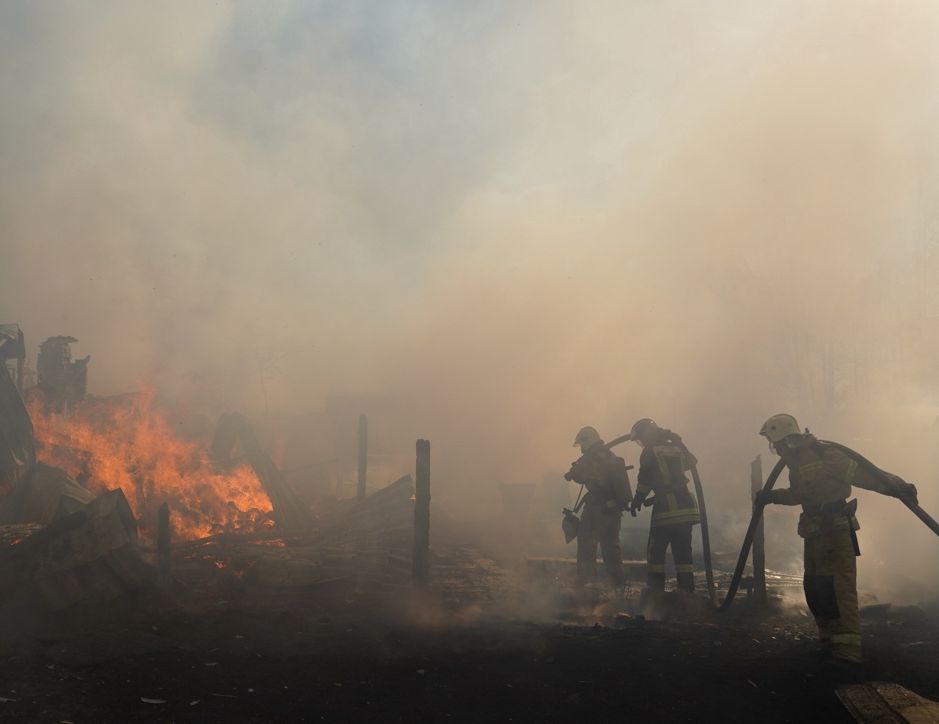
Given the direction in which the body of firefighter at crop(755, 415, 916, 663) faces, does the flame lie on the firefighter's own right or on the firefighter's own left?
on the firefighter's own right

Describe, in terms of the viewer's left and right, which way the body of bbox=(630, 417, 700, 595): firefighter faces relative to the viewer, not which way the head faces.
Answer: facing away from the viewer and to the left of the viewer

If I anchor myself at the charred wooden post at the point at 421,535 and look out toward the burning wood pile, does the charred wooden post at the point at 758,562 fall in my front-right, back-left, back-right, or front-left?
back-right

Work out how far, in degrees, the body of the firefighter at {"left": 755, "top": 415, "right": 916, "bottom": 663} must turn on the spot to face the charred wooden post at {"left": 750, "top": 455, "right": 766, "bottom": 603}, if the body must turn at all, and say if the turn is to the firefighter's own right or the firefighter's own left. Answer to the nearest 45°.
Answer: approximately 135° to the firefighter's own right

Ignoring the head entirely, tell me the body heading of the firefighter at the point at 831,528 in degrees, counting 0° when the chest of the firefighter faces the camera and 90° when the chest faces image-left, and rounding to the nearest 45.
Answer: approximately 45°
